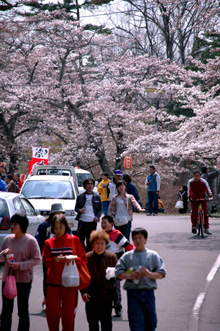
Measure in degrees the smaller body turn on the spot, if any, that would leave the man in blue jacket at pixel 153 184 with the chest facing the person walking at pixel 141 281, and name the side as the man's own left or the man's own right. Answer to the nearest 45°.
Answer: approximately 45° to the man's own left

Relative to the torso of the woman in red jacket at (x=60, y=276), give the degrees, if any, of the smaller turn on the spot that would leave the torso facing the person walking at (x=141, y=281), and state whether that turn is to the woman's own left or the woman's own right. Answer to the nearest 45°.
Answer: approximately 45° to the woman's own left

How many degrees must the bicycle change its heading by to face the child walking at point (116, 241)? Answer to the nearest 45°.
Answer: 0° — it already faces them

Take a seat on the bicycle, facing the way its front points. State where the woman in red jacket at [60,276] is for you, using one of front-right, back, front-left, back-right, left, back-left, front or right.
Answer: front

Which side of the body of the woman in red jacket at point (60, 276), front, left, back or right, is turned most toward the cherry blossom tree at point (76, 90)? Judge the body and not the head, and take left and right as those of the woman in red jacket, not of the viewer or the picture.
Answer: back

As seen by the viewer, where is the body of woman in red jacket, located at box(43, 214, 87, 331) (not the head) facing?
toward the camera

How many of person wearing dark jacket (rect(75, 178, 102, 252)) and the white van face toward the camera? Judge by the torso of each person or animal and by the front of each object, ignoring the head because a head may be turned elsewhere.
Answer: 2

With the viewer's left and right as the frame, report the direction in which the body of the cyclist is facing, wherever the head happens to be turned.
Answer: facing the viewer

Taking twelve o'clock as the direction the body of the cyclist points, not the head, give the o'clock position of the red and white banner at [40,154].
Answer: The red and white banner is roughly at 5 o'clock from the cyclist.

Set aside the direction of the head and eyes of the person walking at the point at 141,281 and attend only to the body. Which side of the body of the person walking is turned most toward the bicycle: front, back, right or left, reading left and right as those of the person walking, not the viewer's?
back

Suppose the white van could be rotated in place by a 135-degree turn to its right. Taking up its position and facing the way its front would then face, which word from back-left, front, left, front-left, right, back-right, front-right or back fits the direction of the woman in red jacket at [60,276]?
back-left

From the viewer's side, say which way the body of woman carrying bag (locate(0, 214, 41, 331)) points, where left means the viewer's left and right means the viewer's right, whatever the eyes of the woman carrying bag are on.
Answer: facing the viewer and to the left of the viewer

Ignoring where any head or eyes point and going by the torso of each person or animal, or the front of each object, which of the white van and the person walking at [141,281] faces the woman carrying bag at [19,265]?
the white van

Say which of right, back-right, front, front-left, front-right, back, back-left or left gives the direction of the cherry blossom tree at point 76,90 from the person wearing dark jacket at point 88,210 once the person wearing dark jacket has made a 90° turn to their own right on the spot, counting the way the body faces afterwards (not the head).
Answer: right

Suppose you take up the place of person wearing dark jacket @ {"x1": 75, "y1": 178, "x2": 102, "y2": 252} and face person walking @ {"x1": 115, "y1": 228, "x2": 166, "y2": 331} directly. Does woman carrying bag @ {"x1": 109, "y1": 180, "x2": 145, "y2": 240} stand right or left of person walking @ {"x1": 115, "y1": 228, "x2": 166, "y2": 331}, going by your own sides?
left

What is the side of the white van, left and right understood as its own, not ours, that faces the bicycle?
left

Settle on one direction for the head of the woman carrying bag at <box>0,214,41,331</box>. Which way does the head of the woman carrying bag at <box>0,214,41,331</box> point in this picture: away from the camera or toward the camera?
toward the camera

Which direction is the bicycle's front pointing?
toward the camera
